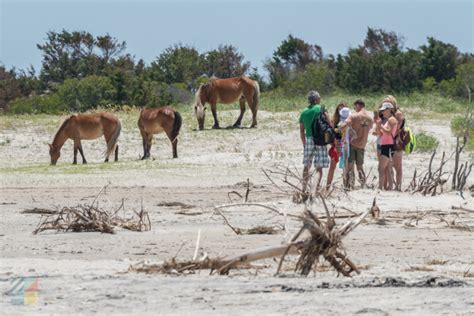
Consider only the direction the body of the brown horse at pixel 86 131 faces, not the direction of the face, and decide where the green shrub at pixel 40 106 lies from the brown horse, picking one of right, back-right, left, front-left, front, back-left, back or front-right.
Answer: right

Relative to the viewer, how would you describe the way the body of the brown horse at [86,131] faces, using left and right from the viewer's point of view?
facing to the left of the viewer

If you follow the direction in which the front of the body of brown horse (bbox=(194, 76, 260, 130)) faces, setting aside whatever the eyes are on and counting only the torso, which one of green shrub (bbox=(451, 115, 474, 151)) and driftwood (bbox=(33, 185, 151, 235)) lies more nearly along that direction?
the driftwood

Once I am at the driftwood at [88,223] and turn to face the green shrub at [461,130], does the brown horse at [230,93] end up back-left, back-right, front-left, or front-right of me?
front-left

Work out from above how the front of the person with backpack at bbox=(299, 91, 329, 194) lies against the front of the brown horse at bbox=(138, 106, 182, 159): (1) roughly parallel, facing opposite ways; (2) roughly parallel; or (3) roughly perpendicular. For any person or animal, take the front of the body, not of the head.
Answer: roughly perpendicular

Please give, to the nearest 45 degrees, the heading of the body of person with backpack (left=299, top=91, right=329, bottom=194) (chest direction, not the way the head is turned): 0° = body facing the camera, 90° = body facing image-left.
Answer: approximately 225°

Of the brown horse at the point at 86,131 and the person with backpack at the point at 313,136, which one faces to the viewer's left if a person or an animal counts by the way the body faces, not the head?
the brown horse

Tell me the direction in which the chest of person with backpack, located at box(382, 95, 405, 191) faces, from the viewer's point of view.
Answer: to the viewer's left

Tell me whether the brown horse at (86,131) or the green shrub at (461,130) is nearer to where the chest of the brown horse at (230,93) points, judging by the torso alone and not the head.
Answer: the brown horse

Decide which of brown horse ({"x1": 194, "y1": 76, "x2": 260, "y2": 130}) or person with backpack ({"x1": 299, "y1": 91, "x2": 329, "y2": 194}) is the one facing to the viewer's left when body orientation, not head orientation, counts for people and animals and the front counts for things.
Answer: the brown horse

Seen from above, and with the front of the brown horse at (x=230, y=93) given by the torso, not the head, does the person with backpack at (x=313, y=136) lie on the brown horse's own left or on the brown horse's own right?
on the brown horse's own left

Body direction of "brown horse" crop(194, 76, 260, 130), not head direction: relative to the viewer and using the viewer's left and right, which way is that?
facing to the left of the viewer

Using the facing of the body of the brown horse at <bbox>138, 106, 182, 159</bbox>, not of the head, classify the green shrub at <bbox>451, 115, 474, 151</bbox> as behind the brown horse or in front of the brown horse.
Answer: behind
